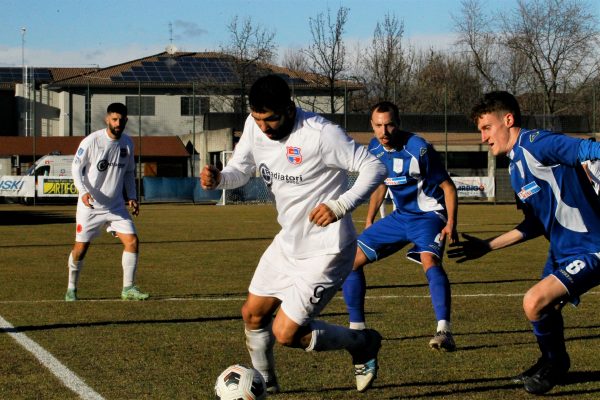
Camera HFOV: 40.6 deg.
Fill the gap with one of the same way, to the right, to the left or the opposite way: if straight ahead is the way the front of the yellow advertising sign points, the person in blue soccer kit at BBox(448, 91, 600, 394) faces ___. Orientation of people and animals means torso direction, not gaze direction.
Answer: to the right

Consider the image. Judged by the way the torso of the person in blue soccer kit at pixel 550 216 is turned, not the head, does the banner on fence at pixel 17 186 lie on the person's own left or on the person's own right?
on the person's own right

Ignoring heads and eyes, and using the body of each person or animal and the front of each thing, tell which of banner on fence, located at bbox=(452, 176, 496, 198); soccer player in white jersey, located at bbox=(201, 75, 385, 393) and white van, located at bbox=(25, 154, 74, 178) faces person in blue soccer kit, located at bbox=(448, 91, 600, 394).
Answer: the banner on fence

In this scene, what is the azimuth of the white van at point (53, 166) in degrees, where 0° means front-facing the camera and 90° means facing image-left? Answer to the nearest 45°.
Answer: approximately 90°

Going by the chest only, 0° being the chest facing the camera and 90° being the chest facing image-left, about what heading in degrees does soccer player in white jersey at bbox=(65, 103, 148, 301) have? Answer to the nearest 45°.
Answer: approximately 315°

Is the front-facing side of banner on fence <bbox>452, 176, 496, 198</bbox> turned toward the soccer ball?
yes

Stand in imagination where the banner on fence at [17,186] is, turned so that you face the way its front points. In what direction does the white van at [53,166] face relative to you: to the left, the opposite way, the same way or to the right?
to the right

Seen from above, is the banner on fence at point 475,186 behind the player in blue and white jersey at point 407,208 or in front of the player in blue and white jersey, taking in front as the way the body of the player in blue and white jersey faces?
behind

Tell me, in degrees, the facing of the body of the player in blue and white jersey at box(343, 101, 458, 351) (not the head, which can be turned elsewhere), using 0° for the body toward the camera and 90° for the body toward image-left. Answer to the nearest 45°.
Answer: approximately 45°

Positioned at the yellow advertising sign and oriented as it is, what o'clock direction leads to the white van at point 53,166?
The white van is roughly at 6 o'clock from the yellow advertising sign.

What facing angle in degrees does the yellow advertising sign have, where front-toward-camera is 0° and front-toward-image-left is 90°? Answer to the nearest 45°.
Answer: approximately 0°

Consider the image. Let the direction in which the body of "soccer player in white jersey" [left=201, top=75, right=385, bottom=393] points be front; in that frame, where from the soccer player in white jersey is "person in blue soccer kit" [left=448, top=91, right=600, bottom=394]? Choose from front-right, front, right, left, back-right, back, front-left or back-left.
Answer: back-left

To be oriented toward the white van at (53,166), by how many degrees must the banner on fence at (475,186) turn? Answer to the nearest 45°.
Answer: approximately 90° to its right
